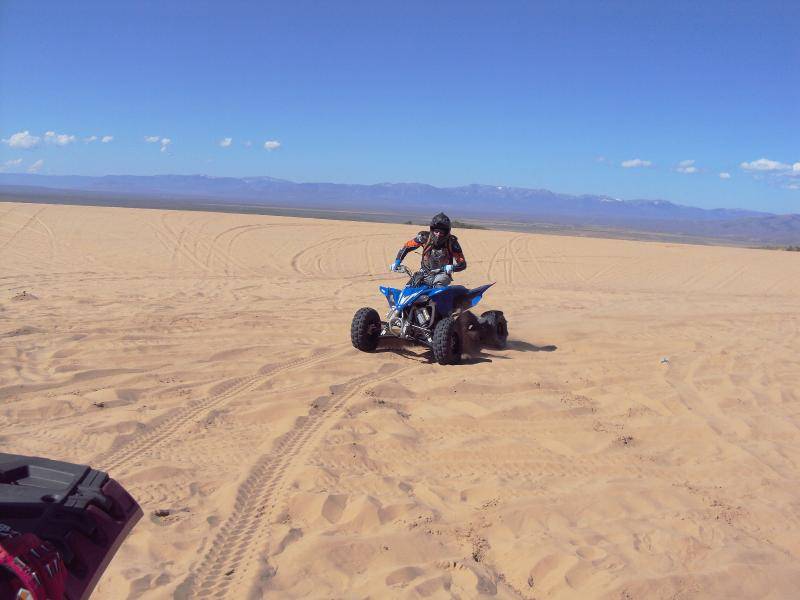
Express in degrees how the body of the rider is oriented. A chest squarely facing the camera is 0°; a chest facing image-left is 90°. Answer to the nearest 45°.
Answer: approximately 45°

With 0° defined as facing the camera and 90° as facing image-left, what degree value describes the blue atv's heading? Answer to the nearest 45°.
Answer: approximately 45°
